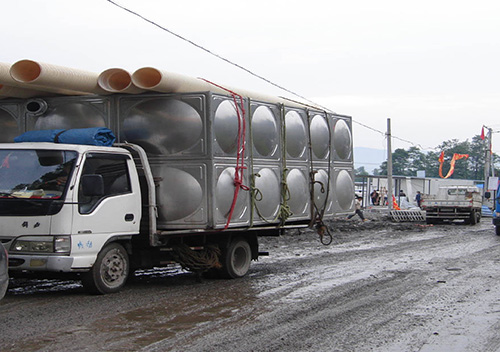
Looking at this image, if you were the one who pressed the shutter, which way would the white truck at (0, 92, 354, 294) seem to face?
facing the viewer and to the left of the viewer

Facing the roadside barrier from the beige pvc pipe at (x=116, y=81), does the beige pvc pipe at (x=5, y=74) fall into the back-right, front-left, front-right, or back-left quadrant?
back-left

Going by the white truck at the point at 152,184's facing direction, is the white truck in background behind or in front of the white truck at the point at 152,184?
behind
